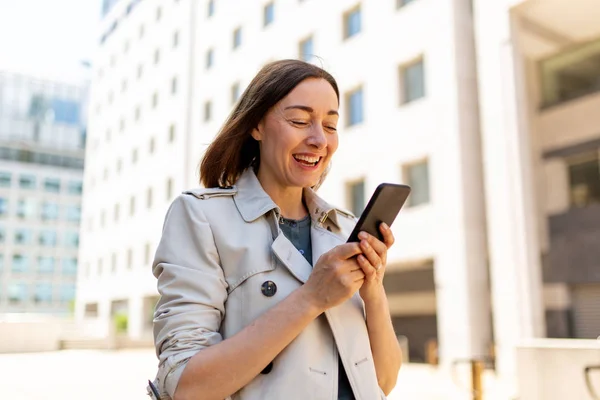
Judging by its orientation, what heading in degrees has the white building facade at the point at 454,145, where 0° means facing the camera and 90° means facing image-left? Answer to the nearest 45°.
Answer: approximately 45°

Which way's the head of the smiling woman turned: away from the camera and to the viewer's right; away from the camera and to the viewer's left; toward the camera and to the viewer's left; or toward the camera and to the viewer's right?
toward the camera and to the viewer's right

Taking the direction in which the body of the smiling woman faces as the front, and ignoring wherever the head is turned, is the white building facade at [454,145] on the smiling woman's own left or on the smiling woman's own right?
on the smiling woman's own left

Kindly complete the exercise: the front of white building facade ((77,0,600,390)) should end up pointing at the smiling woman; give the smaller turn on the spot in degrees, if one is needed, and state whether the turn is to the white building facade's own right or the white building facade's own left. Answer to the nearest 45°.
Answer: approximately 45° to the white building facade's own left

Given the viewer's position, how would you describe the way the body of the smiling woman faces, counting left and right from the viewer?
facing the viewer and to the right of the viewer

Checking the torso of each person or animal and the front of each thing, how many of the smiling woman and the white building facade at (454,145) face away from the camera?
0
